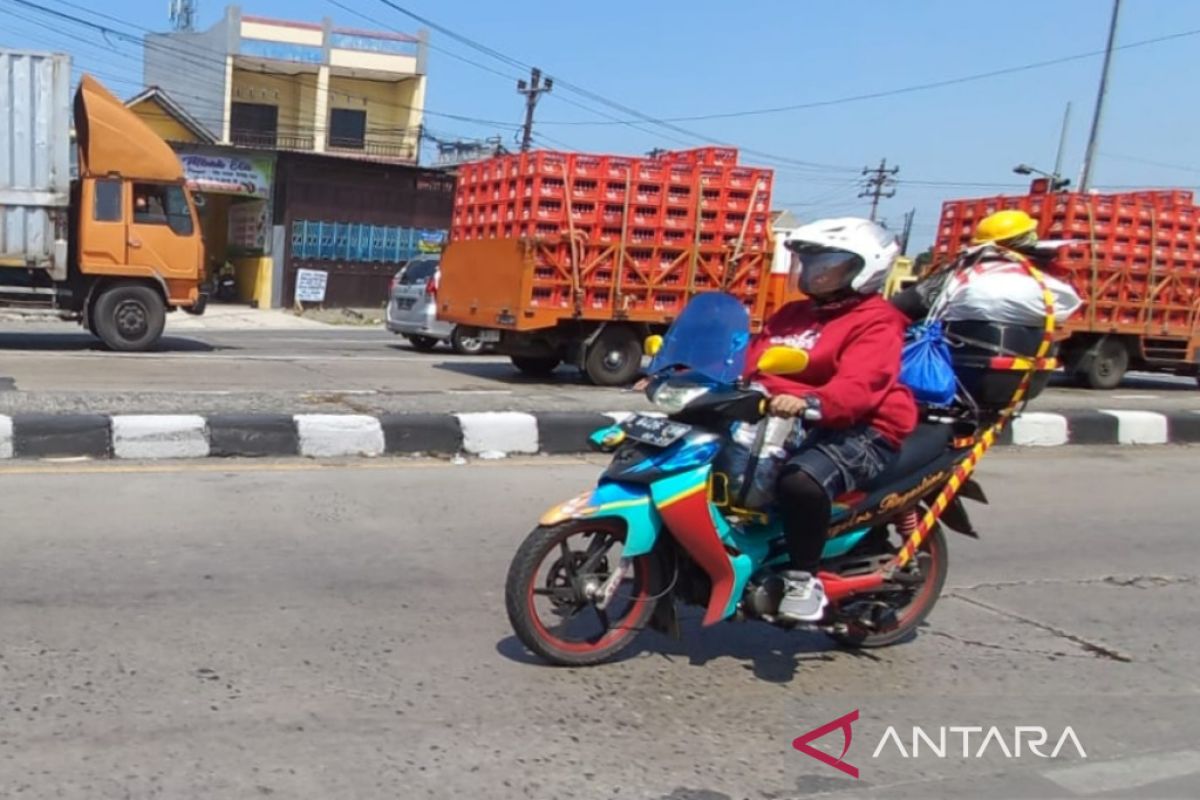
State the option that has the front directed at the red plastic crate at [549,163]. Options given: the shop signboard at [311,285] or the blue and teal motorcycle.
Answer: the shop signboard

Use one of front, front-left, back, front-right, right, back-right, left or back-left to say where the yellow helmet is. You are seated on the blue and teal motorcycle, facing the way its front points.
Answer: back

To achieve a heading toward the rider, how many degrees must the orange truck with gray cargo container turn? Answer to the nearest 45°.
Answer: approximately 90° to its right

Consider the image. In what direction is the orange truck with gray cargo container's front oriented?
to the viewer's right

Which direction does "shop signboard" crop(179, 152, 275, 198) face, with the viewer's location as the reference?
facing the viewer

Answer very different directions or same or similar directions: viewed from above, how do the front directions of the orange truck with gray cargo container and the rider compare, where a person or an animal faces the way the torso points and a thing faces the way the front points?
very different directions

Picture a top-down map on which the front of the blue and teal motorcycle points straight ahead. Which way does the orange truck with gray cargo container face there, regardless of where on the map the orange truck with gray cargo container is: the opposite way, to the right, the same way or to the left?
the opposite way

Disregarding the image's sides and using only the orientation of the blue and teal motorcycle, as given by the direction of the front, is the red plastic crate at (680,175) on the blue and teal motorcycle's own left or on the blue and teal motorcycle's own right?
on the blue and teal motorcycle's own right

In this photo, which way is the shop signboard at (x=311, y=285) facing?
toward the camera

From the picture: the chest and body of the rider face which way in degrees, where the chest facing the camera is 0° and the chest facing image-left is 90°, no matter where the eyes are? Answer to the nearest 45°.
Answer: approximately 45°
